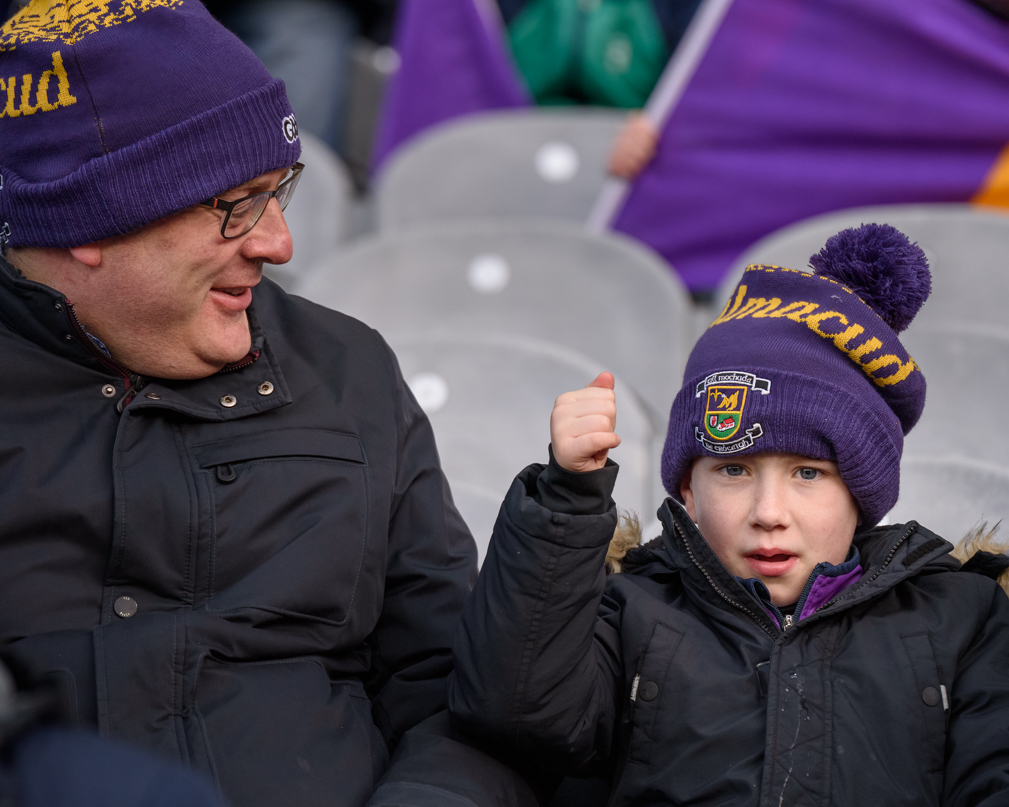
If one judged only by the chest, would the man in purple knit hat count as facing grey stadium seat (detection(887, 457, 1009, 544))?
no

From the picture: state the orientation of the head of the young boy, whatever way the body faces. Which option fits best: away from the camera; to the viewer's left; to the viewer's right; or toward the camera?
toward the camera

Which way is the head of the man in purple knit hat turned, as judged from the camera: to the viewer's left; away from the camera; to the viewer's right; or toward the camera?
to the viewer's right

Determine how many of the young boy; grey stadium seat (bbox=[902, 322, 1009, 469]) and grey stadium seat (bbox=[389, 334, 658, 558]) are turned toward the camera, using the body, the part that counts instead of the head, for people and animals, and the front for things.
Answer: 3

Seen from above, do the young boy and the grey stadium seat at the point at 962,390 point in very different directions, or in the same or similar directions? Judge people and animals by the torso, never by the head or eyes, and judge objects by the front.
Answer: same or similar directions

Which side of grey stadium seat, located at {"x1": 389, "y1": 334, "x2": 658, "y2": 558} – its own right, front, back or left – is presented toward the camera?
front

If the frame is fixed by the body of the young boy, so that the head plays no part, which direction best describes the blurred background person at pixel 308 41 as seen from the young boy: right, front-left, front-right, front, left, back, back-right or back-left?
back-right

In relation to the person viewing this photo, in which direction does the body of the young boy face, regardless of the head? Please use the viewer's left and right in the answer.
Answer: facing the viewer

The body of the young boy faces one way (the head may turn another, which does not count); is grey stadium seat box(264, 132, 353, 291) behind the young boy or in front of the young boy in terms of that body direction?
behind

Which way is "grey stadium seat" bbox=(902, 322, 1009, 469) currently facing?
toward the camera
